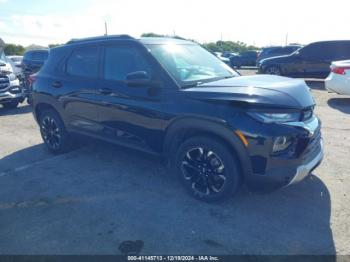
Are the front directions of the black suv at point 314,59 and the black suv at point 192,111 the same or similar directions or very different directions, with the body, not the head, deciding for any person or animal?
very different directions

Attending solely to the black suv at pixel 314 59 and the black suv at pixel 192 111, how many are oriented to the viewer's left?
1

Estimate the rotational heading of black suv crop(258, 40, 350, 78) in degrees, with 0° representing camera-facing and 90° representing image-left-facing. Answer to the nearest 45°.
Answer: approximately 90°

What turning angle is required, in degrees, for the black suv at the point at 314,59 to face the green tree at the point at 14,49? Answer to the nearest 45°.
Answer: approximately 45° to its right

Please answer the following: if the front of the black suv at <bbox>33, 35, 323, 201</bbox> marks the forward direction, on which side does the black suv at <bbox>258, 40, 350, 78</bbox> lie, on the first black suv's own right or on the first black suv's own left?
on the first black suv's own left

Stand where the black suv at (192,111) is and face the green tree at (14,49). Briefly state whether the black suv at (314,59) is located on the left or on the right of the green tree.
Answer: right

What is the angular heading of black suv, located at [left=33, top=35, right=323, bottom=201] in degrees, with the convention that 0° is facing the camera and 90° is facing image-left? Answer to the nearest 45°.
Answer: approximately 315°

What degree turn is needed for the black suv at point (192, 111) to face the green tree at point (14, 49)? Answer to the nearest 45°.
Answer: approximately 180°

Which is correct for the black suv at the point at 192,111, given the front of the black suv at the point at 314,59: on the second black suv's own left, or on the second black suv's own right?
on the second black suv's own left
